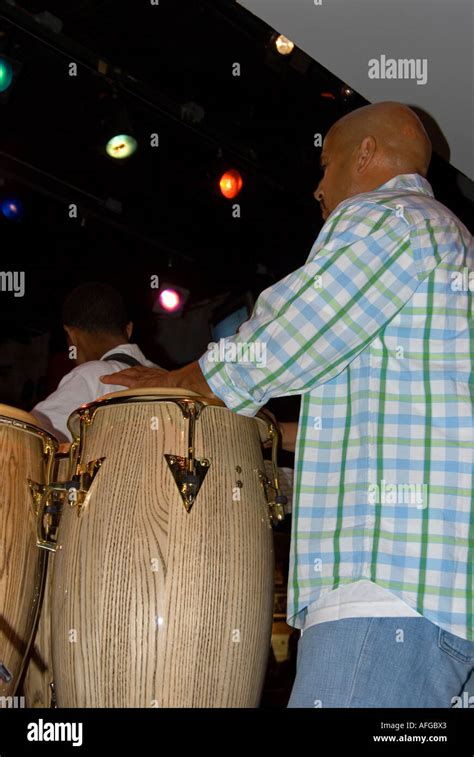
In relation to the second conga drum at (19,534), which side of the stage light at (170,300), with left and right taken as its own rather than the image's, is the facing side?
front

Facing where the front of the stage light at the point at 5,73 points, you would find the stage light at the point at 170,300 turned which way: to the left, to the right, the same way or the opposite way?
the same way

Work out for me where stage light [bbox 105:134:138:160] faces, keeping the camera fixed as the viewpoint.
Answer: facing the viewer

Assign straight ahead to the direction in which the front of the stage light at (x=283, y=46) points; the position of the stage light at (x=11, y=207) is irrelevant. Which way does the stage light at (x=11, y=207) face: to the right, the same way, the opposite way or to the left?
the same way

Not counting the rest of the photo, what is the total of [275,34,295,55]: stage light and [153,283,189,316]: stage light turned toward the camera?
2

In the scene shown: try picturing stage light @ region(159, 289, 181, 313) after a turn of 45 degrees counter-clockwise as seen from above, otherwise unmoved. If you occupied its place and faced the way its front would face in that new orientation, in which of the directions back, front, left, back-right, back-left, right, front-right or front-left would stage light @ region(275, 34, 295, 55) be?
front-right

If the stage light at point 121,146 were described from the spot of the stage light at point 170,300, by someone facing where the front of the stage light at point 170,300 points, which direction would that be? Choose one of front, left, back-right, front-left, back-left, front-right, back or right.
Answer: front

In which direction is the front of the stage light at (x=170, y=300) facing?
toward the camera

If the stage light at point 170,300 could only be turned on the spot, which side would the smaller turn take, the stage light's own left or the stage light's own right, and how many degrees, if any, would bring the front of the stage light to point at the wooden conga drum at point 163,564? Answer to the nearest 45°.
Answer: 0° — it already faces it

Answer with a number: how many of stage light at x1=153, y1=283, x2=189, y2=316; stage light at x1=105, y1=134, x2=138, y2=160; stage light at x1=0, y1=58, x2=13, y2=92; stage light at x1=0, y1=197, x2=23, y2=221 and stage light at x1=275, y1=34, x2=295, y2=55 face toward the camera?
5

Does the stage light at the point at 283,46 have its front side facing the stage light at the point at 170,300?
no

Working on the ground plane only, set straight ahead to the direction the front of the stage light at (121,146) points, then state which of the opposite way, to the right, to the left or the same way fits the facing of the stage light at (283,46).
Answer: the same way

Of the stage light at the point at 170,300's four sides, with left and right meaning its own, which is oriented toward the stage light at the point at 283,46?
front

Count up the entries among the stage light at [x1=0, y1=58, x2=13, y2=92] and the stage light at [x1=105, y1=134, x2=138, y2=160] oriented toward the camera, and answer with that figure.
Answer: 2

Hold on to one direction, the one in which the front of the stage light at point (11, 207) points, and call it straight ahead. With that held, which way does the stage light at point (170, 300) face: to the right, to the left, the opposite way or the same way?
the same way
